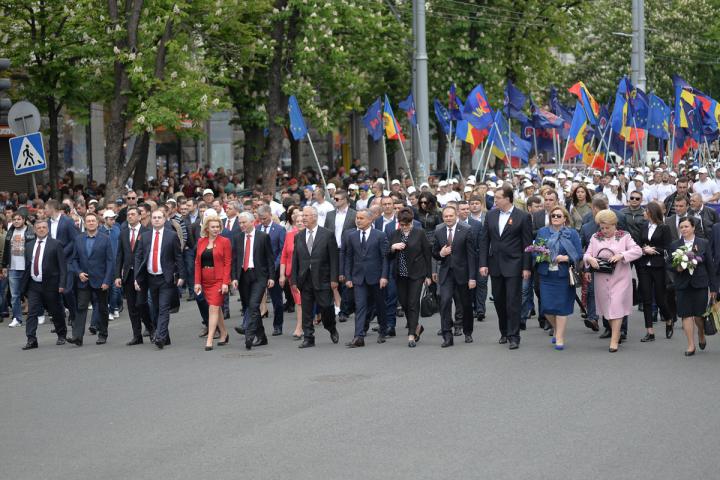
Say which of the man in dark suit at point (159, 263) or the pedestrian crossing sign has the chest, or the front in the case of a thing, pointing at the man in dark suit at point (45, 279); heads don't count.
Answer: the pedestrian crossing sign

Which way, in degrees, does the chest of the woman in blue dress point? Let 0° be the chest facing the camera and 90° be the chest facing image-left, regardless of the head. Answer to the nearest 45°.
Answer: approximately 0°

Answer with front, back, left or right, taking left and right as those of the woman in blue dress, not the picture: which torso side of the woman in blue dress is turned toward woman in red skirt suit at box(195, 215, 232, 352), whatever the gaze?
right

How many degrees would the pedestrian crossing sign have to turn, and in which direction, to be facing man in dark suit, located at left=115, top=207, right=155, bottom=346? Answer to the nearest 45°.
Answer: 0° — it already faces them

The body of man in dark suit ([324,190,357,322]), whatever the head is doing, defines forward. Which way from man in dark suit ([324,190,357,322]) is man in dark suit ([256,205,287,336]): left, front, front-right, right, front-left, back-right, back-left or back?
front-right

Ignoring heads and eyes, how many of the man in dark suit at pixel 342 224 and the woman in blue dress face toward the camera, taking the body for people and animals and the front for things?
2

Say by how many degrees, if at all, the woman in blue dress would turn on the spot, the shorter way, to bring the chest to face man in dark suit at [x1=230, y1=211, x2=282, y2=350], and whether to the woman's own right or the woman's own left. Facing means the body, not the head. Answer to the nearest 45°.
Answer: approximately 90° to the woman's own right

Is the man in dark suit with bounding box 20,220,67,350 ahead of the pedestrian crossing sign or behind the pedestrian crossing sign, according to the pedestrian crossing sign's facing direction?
ahead

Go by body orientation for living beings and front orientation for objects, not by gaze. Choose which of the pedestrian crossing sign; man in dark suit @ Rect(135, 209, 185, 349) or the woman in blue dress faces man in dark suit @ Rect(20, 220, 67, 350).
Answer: the pedestrian crossing sign

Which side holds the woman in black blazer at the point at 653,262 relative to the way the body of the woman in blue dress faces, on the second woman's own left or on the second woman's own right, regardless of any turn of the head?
on the second woman's own left
